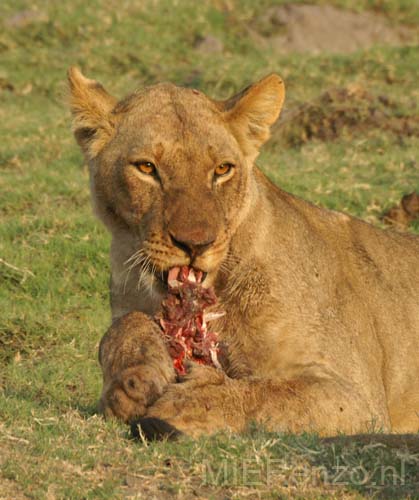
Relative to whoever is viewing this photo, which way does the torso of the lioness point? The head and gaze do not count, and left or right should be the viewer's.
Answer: facing the viewer and to the left of the viewer
